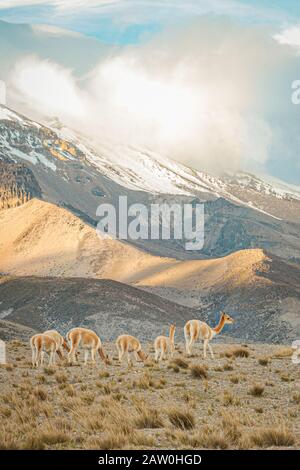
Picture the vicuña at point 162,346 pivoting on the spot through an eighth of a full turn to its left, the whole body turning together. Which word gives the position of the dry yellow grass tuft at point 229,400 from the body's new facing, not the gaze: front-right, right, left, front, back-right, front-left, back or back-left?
back

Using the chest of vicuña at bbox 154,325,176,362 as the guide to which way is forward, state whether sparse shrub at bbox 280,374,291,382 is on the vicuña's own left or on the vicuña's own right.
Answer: on the vicuña's own right

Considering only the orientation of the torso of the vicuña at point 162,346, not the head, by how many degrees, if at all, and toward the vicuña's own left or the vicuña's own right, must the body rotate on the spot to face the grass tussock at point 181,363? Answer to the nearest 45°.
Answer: approximately 135° to the vicuña's own right

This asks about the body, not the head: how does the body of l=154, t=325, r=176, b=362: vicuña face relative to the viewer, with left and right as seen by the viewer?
facing away from the viewer and to the right of the viewer

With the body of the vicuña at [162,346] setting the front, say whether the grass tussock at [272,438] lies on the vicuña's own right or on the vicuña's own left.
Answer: on the vicuña's own right

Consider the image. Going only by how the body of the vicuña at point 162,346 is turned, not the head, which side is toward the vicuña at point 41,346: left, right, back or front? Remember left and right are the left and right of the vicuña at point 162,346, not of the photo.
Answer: back

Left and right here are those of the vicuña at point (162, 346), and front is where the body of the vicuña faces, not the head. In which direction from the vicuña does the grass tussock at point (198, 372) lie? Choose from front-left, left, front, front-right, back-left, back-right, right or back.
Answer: back-right

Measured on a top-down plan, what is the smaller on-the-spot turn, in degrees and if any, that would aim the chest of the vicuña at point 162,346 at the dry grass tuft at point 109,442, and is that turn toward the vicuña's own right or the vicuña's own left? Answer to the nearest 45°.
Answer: approximately 135° to the vicuña's own right

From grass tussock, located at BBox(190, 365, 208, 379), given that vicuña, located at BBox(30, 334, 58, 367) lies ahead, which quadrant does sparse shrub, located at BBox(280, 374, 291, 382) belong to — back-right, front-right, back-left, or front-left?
back-right

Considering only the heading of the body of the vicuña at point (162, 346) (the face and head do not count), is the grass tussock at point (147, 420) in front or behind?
behind

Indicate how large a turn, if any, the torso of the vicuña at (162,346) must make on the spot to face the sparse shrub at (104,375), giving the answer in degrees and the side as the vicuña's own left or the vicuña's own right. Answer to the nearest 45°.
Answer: approximately 135° to the vicuña's own right

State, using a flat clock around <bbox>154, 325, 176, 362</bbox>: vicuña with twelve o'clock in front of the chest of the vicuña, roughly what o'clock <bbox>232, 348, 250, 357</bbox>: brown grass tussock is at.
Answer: The brown grass tussock is roughly at 2 o'clock from the vicuña.

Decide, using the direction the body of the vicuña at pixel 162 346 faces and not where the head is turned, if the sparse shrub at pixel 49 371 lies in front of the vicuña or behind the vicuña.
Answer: behind
